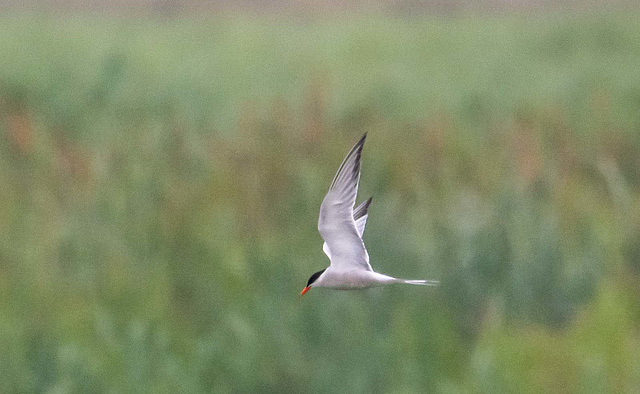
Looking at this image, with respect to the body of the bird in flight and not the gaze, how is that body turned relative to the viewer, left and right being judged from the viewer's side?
facing to the left of the viewer
